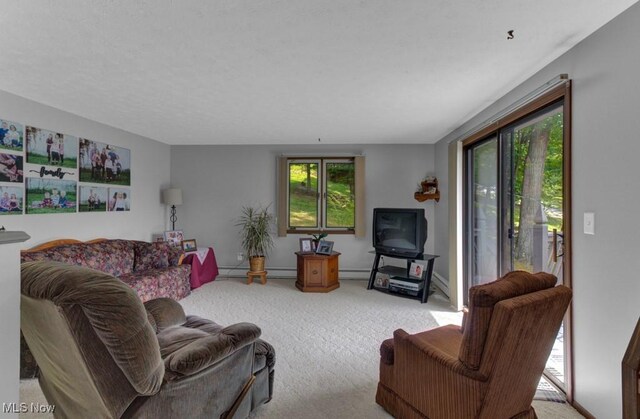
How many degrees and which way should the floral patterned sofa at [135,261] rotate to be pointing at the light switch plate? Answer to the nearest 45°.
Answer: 0° — it already faces it

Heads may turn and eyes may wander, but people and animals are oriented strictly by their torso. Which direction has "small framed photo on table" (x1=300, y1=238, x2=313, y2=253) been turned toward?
toward the camera

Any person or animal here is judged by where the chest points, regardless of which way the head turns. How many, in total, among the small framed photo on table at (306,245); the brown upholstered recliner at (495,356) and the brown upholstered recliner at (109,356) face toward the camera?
1

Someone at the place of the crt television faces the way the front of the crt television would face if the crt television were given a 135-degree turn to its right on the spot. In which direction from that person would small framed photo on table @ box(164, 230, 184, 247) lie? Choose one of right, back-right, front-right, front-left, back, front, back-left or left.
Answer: left

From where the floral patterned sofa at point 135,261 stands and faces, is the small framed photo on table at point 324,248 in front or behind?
in front

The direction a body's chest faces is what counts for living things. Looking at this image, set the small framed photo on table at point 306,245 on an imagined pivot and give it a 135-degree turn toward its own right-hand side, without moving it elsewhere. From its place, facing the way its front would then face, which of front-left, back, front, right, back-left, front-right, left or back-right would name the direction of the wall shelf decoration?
back-right

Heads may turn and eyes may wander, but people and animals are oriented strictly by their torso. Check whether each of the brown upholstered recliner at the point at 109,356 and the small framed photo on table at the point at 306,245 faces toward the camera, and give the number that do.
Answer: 1

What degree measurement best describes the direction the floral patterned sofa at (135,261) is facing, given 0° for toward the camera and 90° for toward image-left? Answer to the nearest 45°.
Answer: approximately 315°

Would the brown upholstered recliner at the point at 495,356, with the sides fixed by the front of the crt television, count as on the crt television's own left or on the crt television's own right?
on the crt television's own left

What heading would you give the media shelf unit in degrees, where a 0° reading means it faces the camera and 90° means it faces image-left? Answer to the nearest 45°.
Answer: approximately 45°

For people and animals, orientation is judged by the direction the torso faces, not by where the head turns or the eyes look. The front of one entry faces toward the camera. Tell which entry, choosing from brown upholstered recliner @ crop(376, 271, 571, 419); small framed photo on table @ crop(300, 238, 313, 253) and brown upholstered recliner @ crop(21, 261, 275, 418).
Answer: the small framed photo on table

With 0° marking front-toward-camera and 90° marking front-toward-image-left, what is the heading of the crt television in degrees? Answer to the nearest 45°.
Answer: approximately 45°

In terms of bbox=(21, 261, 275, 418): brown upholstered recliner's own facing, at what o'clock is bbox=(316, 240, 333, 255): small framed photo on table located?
The small framed photo on table is roughly at 12 o'clock from the brown upholstered recliner.

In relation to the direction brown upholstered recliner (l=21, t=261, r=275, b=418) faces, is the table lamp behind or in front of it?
in front

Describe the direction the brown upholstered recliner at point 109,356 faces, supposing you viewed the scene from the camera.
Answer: facing away from the viewer and to the right of the viewer
